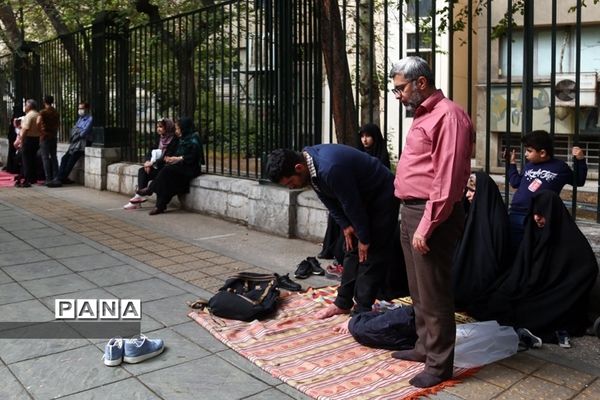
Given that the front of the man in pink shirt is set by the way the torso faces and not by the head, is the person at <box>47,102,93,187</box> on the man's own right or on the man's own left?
on the man's own right

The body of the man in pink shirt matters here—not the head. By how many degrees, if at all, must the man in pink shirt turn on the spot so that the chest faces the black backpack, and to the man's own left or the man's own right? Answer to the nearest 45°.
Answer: approximately 45° to the man's own right

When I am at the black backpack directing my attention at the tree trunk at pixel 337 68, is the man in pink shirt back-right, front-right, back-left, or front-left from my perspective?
back-right

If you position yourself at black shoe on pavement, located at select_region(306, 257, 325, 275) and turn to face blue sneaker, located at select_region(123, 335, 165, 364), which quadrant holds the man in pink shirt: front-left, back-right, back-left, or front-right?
front-left

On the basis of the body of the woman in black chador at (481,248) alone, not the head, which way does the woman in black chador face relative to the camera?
to the viewer's left

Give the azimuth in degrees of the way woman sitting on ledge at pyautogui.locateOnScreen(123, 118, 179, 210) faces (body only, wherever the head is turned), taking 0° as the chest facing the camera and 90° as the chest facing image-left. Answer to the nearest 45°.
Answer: approximately 45°

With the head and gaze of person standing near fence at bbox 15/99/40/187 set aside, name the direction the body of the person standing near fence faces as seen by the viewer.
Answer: to the viewer's left

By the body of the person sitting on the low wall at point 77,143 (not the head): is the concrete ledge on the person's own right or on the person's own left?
on the person's own left

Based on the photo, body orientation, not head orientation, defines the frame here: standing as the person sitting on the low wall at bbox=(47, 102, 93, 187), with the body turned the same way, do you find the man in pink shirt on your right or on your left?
on your left

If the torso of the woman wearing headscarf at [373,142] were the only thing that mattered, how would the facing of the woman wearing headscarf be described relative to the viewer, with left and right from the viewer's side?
facing the viewer and to the left of the viewer

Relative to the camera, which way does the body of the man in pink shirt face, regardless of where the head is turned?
to the viewer's left

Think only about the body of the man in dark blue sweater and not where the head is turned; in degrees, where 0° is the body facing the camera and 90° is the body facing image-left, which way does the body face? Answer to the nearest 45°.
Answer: approximately 90°

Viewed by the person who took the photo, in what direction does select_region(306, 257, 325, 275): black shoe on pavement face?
facing the viewer and to the right of the viewer
